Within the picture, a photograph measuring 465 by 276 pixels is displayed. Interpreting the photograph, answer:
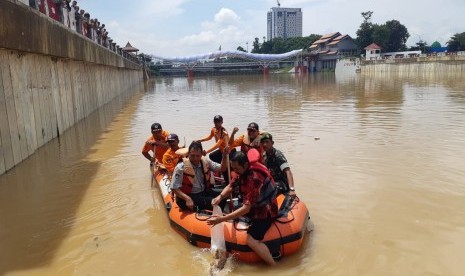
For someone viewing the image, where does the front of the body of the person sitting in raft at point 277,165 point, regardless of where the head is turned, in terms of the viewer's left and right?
facing the viewer and to the left of the viewer

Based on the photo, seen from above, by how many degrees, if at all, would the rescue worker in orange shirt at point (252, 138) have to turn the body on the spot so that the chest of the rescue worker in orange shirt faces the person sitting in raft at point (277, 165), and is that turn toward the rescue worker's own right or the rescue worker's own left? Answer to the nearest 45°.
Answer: approximately 90° to the rescue worker's own left

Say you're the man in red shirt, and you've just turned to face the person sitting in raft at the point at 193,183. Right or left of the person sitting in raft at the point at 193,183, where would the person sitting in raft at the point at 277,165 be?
right

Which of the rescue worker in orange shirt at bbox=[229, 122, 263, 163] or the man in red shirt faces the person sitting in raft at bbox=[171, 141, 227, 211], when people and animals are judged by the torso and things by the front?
the rescue worker in orange shirt

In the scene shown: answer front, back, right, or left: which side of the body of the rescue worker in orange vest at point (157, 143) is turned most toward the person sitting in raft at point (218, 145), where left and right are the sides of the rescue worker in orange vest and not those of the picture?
left

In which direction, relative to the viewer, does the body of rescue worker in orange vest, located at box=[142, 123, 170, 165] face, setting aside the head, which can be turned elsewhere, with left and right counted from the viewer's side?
facing the viewer

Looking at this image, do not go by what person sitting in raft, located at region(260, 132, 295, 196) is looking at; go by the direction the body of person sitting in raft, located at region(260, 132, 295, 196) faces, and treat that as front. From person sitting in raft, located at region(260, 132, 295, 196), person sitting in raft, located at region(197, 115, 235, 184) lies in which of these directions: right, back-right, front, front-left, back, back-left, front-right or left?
right

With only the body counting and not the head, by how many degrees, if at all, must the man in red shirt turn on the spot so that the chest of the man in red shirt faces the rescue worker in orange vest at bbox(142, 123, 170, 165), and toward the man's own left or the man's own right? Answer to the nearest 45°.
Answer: approximately 90° to the man's own right

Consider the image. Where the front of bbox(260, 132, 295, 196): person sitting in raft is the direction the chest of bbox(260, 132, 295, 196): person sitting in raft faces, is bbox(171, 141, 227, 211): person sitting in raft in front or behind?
in front

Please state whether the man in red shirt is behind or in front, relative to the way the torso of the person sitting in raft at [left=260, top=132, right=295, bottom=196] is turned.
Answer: in front

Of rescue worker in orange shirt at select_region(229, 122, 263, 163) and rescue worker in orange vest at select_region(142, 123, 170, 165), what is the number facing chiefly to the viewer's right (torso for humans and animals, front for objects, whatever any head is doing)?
0
